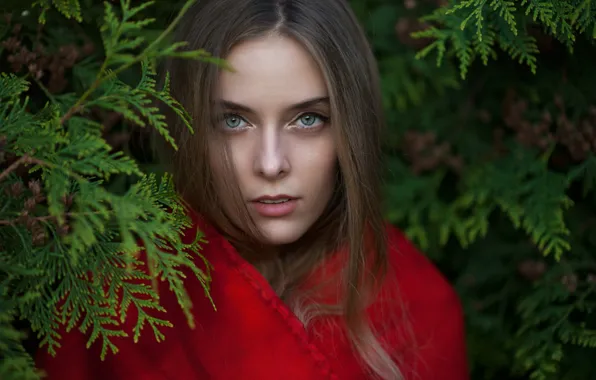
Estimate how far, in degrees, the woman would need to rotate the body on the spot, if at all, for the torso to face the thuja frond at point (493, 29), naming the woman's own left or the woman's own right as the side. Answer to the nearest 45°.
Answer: approximately 90° to the woman's own left

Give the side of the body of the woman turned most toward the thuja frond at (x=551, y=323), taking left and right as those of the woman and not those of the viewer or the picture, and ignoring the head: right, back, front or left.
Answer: left

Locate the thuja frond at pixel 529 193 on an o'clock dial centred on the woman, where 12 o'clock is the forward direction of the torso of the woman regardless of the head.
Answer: The thuja frond is roughly at 8 o'clock from the woman.

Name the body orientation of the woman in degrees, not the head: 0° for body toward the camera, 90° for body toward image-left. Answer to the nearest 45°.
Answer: approximately 0°

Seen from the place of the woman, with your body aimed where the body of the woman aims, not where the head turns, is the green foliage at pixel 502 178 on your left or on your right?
on your left
